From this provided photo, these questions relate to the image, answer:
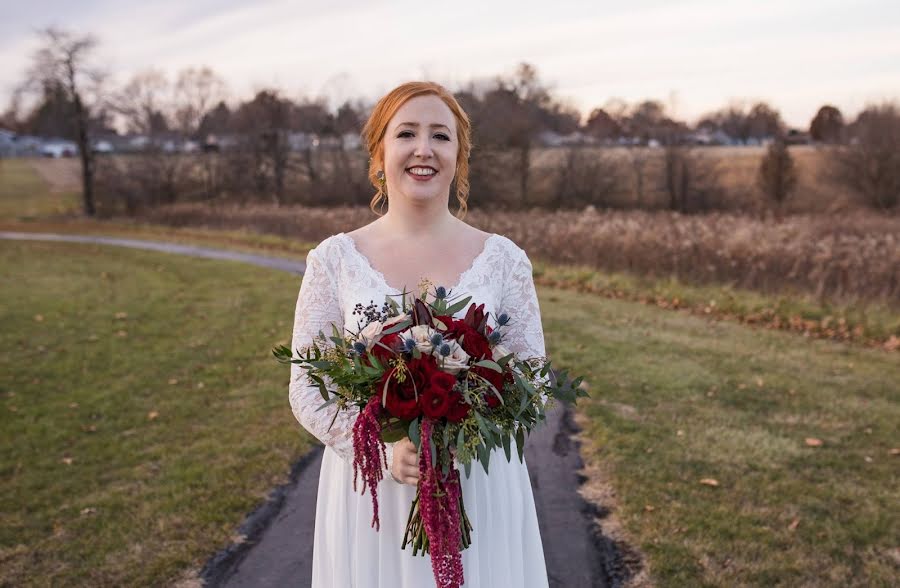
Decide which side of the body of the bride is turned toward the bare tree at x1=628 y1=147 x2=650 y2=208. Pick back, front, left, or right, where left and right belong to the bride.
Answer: back

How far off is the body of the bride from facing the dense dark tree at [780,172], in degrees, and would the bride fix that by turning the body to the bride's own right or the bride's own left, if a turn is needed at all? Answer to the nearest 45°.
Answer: approximately 135° to the bride's own left

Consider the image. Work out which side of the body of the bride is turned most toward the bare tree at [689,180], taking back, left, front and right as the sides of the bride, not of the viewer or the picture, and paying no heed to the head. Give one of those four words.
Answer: back

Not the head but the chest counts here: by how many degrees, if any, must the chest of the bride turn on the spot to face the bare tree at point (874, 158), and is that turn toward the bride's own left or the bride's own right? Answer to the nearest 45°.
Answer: approximately 135° to the bride's own left

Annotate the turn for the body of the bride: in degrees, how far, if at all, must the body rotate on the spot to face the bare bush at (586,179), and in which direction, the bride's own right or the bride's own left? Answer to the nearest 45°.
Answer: approximately 180°

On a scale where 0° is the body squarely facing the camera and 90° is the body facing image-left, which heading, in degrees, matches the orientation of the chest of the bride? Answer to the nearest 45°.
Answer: approximately 0°

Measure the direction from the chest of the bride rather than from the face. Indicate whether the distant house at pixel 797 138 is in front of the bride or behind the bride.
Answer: behind

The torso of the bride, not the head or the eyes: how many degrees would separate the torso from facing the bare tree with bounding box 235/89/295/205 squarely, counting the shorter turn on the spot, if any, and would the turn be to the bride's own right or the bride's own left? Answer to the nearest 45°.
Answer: approximately 180°

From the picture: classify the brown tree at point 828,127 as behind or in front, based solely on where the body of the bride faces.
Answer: behind
